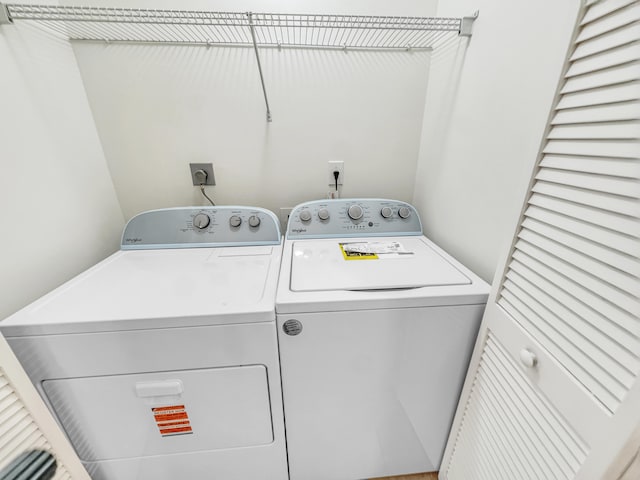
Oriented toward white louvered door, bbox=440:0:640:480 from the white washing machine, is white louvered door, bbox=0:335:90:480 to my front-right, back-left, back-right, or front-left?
back-right

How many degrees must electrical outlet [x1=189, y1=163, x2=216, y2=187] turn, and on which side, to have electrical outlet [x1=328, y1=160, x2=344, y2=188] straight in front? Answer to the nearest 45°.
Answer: approximately 90° to its left

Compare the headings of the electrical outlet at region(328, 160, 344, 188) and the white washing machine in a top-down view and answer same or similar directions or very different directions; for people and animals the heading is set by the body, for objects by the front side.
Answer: same or similar directions

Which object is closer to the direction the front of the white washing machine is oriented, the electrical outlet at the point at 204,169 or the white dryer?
the white dryer

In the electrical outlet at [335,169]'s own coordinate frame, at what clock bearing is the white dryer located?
The white dryer is roughly at 1 o'clock from the electrical outlet.

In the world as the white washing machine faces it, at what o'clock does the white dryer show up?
The white dryer is roughly at 2 o'clock from the white washing machine.

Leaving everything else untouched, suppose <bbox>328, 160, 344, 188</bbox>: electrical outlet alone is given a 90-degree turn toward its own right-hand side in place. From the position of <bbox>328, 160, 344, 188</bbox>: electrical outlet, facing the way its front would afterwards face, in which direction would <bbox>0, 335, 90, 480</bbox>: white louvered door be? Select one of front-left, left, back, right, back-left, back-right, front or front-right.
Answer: front-left

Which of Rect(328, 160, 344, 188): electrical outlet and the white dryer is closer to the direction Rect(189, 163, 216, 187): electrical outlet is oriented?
the white dryer

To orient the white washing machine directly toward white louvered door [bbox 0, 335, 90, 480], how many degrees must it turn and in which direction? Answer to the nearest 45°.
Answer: approximately 45° to its right

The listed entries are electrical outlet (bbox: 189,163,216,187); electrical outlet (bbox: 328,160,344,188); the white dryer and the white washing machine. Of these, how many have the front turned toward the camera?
4

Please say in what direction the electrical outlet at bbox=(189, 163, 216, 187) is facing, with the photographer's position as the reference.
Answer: facing the viewer

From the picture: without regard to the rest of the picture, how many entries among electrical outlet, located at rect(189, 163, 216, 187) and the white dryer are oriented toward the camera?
2

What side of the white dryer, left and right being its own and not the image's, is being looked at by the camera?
front

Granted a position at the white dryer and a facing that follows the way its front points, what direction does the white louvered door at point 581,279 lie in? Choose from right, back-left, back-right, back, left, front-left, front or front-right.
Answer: front-left

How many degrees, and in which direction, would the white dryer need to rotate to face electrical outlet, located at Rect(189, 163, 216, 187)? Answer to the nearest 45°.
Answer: approximately 135° to its left

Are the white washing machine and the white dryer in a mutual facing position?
no
